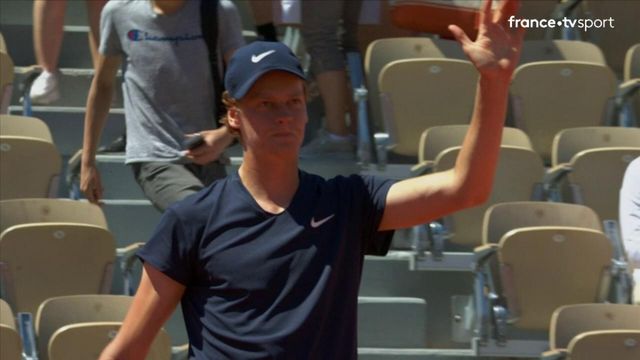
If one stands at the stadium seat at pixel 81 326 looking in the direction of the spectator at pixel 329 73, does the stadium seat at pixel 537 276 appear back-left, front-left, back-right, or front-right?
front-right

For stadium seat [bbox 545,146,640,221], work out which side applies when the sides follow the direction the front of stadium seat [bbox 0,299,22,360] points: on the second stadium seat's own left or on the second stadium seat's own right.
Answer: on the second stadium seat's own left

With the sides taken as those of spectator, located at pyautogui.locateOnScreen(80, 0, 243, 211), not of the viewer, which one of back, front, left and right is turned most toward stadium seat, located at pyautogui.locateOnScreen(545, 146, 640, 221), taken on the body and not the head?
left

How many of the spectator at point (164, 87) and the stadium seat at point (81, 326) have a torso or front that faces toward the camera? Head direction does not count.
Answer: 2

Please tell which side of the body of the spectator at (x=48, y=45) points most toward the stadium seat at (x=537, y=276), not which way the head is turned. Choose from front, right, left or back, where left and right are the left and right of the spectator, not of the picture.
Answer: left

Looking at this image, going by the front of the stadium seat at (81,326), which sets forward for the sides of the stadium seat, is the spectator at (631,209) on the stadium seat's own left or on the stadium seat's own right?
on the stadium seat's own left

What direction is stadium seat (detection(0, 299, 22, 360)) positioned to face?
toward the camera

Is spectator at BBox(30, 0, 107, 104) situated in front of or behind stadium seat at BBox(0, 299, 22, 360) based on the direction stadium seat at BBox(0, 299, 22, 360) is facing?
behind

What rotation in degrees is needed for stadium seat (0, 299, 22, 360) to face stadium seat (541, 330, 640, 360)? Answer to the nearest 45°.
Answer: approximately 90° to its left

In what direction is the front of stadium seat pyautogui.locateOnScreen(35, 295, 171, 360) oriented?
toward the camera
